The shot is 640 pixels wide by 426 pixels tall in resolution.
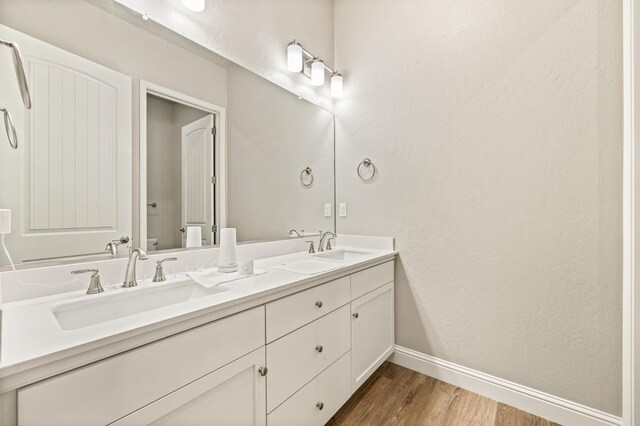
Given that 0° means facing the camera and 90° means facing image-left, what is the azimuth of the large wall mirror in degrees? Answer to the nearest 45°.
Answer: approximately 315°

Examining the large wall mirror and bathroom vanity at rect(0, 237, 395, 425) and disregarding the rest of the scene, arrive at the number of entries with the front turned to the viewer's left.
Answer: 0

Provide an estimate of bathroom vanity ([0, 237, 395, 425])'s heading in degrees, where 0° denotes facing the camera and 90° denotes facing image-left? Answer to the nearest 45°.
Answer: approximately 315°

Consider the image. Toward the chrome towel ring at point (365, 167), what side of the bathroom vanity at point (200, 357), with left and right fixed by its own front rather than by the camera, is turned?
left
